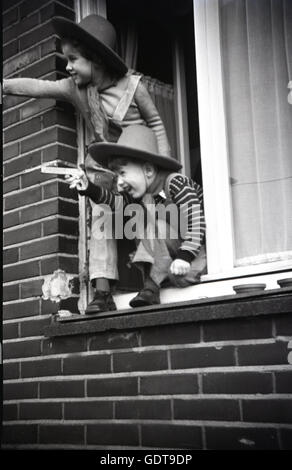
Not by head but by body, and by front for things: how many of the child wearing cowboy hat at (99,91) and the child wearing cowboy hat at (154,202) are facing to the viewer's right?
0

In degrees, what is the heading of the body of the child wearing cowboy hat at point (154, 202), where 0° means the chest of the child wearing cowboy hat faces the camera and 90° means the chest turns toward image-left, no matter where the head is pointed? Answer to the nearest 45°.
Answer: approximately 45°

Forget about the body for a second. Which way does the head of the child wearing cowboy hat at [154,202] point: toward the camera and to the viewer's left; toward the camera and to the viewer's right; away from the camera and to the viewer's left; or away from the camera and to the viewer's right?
toward the camera and to the viewer's left

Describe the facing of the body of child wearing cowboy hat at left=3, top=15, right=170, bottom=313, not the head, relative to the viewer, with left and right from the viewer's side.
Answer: facing the viewer and to the left of the viewer
